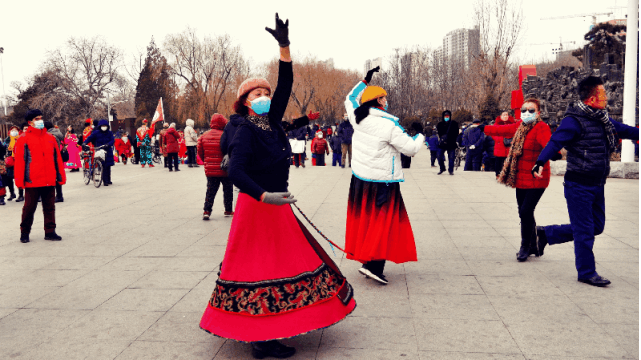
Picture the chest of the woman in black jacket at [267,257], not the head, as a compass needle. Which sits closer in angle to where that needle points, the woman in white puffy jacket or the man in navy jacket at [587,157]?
the man in navy jacket

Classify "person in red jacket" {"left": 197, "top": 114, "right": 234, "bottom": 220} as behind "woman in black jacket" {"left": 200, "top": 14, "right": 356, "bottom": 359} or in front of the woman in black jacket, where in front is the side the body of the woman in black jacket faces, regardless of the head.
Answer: behind

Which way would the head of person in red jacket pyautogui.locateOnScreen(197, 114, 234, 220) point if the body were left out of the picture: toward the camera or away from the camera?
away from the camera

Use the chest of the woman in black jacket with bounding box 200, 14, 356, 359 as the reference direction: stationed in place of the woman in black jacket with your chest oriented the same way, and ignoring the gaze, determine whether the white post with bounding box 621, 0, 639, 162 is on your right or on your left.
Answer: on your left

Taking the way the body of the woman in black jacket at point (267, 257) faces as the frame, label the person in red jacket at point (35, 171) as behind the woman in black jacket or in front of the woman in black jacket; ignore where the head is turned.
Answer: behind
